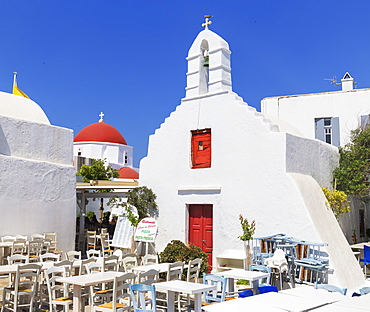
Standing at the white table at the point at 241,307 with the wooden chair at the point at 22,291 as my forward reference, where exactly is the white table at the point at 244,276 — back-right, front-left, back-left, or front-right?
front-right

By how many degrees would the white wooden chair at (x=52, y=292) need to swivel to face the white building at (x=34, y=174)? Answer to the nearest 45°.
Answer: approximately 135° to its left

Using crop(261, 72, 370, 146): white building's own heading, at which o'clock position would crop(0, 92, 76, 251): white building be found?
crop(0, 92, 76, 251): white building is roughly at 2 o'clock from crop(261, 72, 370, 146): white building.

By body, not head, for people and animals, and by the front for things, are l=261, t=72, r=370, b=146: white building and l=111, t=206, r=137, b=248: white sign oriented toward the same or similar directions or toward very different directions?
same or similar directions

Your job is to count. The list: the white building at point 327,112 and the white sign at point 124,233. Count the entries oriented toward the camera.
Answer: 2

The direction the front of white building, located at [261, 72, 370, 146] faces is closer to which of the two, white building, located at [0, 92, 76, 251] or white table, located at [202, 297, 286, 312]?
the white table

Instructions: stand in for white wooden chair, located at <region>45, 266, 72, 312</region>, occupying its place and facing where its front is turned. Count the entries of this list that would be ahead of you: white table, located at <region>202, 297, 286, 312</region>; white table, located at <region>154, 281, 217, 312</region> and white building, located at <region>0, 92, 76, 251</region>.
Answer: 2

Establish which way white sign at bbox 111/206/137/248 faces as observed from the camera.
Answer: facing the viewer

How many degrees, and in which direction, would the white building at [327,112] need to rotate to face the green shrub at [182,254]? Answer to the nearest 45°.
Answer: approximately 45° to its right

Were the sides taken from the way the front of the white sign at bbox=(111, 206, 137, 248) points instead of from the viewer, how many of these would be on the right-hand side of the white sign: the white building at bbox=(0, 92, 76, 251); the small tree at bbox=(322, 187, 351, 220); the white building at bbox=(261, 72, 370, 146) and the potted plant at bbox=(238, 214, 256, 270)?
1

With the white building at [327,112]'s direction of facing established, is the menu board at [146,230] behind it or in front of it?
in front

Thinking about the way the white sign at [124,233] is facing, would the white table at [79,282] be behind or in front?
in front

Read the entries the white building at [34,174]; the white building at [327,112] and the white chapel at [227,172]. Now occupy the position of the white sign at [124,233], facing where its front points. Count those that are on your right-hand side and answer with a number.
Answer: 1

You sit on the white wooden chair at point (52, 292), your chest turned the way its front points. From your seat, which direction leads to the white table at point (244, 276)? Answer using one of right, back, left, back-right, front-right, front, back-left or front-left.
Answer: front-left

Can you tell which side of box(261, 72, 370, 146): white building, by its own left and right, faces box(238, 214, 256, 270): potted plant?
front

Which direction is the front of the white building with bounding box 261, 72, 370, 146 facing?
toward the camera

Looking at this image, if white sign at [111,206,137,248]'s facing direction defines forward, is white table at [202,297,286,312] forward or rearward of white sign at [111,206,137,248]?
forward

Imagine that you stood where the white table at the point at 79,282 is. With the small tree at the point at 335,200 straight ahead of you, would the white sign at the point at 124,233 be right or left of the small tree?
left
